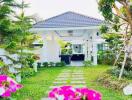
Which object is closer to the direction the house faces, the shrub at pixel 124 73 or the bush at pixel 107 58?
the shrub

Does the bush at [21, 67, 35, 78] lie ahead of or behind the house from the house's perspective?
ahead

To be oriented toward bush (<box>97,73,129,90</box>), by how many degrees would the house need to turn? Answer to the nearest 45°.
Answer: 0° — it already faces it

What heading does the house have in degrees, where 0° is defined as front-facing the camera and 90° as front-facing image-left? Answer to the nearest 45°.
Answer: approximately 0°

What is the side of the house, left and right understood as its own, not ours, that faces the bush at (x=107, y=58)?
left

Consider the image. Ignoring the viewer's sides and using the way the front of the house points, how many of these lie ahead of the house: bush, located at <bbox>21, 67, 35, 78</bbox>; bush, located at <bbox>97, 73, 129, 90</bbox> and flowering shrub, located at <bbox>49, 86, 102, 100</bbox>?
3

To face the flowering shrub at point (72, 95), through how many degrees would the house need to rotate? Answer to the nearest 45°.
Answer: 0° — it already faces it
